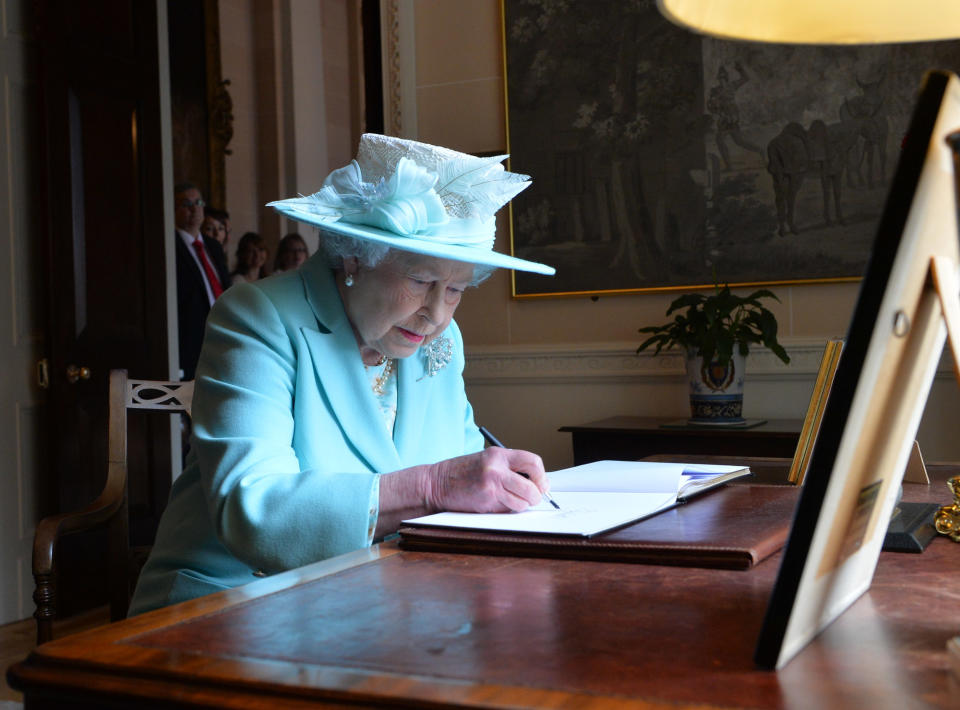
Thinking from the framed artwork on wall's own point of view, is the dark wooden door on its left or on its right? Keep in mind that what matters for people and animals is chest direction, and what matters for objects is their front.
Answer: on its right

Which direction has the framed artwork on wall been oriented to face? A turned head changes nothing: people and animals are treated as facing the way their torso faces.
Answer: toward the camera

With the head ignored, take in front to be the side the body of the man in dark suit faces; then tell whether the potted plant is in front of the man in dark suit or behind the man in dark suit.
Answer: in front

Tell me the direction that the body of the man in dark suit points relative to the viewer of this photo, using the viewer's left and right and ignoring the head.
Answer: facing the viewer and to the right of the viewer

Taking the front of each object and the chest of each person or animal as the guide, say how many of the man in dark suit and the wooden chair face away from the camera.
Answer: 0

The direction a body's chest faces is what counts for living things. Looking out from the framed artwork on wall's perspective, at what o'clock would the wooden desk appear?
The wooden desk is roughly at 12 o'clock from the framed artwork on wall.

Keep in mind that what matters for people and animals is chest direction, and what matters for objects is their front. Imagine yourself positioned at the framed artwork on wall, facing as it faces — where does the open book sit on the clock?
The open book is roughly at 12 o'clock from the framed artwork on wall.
